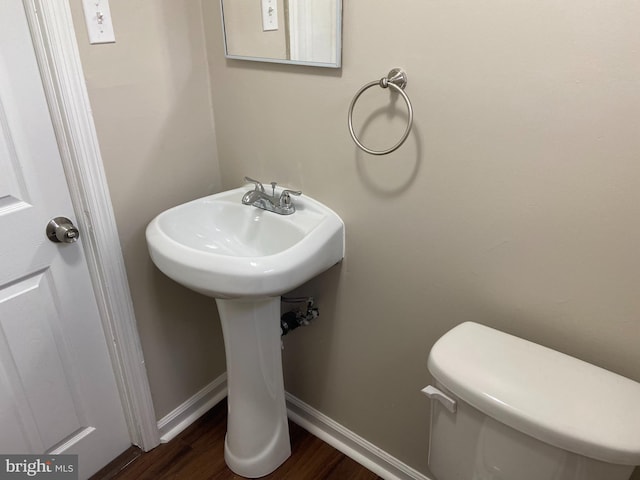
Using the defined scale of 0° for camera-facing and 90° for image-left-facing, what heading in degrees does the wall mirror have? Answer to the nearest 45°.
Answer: approximately 45°

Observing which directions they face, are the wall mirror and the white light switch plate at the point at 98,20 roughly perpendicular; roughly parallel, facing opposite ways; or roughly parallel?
roughly perpendicular

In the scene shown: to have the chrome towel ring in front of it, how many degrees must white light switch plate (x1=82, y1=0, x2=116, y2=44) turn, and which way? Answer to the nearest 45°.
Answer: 0° — it already faces it

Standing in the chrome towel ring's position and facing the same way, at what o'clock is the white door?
The white door is roughly at 1 o'clock from the chrome towel ring.

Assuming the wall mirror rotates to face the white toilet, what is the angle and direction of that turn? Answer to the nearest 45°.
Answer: approximately 90° to its left

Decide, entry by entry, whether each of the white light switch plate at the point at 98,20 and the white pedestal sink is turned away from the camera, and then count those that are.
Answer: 0

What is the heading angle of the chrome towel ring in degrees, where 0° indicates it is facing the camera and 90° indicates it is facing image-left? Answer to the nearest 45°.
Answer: approximately 45°

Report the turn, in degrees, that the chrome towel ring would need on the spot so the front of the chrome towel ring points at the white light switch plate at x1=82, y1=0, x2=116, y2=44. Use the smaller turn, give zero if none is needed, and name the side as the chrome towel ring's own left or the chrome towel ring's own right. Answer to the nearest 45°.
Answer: approximately 45° to the chrome towel ring's own right
